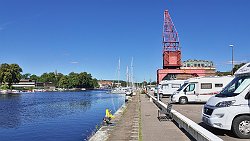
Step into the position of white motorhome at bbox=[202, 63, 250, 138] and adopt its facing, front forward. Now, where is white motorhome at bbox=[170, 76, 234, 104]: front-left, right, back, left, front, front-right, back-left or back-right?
back-right

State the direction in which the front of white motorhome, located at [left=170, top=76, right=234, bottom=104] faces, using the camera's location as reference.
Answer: facing to the left of the viewer

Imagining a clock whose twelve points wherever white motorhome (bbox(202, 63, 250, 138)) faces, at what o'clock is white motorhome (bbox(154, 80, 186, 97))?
white motorhome (bbox(154, 80, 186, 97)) is roughly at 4 o'clock from white motorhome (bbox(202, 63, 250, 138)).

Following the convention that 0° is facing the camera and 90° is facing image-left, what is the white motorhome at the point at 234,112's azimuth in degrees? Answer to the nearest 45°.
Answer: approximately 45°

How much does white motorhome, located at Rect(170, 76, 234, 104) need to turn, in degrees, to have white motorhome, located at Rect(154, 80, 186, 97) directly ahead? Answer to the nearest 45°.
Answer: approximately 90° to its right

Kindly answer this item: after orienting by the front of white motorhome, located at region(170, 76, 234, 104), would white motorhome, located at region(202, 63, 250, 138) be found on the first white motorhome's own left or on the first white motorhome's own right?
on the first white motorhome's own left
